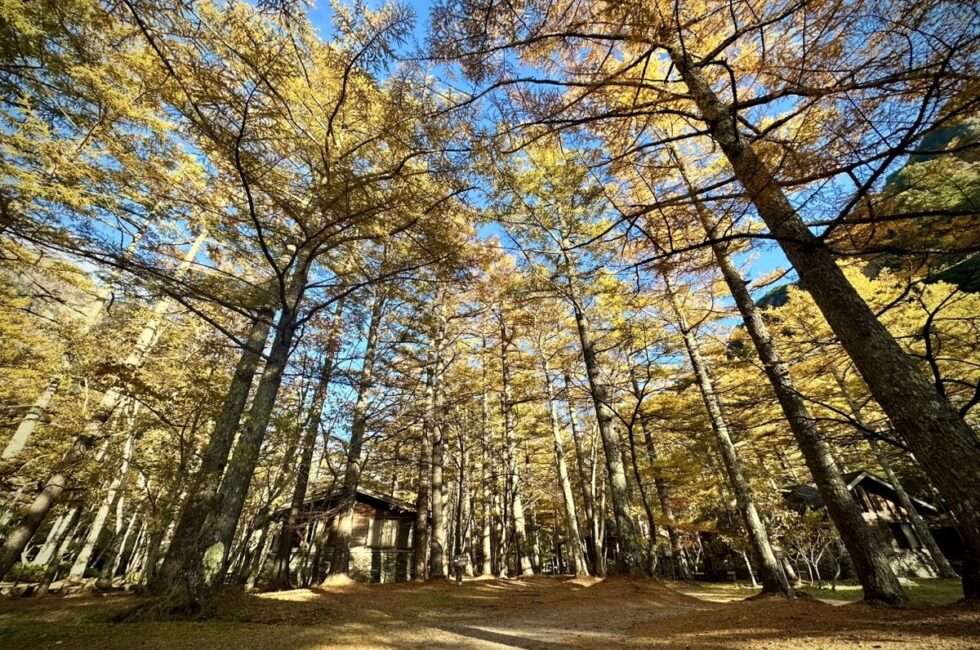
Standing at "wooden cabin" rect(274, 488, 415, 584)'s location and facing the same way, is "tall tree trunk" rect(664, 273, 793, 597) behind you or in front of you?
in front

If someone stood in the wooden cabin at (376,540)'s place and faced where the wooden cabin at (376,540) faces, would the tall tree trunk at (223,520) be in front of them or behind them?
in front

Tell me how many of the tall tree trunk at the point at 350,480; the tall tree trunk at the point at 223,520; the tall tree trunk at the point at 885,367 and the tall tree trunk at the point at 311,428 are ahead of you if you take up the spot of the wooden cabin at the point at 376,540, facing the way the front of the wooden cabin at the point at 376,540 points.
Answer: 4

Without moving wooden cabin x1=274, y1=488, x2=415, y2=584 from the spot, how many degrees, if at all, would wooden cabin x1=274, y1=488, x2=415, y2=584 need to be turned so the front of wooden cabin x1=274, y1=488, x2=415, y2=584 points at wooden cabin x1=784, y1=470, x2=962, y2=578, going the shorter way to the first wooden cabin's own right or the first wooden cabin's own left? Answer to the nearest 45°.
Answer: approximately 90° to the first wooden cabin's own left

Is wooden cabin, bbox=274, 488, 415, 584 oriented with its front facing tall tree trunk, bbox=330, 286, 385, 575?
yes

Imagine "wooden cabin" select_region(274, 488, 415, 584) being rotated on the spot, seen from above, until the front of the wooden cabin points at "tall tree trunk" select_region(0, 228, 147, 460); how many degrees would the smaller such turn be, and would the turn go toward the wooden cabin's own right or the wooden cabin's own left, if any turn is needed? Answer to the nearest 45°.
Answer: approximately 45° to the wooden cabin's own right

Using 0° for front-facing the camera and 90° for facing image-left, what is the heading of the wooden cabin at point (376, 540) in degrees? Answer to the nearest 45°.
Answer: approximately 0°

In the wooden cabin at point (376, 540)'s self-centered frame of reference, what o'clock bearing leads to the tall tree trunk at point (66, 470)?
The tall tree trunk is roughly at 1 o'clock from the wooden cabin.

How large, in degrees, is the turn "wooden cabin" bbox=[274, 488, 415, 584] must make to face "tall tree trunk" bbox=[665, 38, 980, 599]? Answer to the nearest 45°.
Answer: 0° — it already faces it
